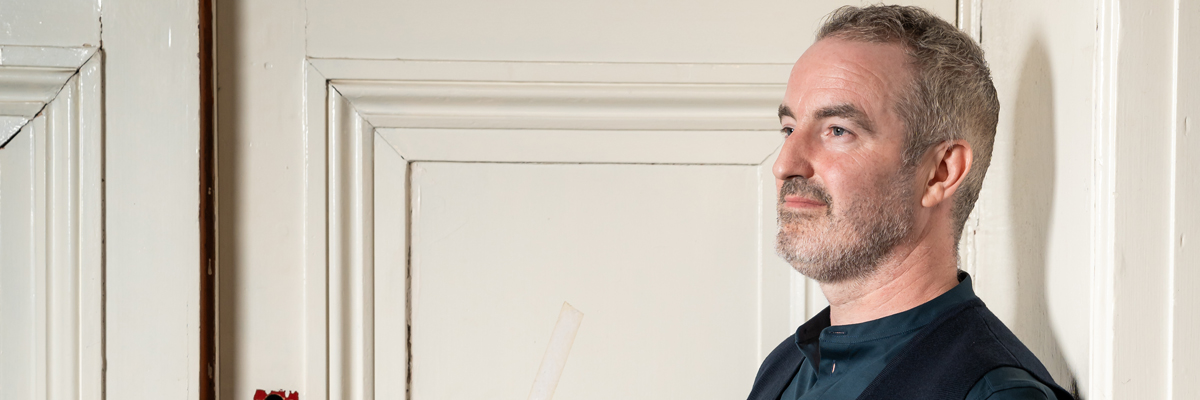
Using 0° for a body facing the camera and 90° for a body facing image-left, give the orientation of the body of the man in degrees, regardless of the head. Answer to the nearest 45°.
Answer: approximately 45°

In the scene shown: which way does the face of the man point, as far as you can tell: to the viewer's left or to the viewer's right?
to the viewer's left

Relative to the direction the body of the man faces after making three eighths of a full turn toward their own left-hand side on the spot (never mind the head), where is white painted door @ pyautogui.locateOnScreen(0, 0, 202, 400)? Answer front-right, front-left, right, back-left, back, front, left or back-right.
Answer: back

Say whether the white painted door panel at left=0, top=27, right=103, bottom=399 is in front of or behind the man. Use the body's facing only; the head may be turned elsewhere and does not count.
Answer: in front
